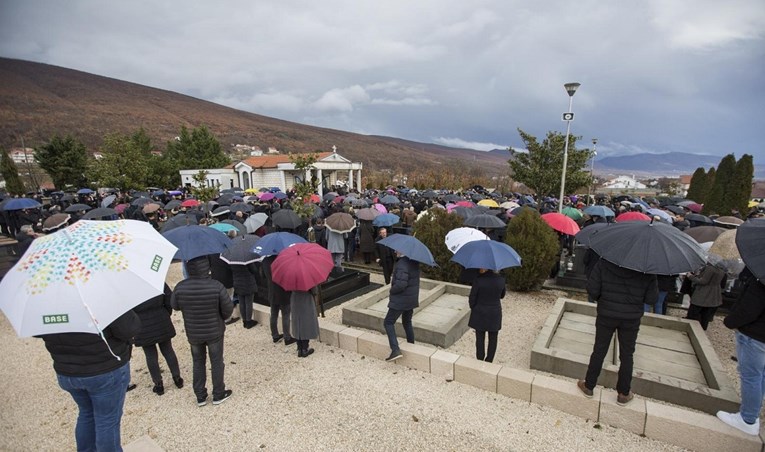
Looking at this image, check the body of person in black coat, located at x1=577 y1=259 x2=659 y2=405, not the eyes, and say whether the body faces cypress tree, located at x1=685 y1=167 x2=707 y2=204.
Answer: yes

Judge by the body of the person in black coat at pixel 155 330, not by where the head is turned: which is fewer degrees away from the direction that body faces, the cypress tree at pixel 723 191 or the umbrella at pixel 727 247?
the cypress tree

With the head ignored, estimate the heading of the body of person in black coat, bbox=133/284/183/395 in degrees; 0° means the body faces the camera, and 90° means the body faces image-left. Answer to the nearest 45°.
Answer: approximately 180°

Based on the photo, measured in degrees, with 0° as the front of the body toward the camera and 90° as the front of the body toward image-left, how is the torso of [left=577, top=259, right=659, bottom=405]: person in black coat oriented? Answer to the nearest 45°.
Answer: approximately 180°

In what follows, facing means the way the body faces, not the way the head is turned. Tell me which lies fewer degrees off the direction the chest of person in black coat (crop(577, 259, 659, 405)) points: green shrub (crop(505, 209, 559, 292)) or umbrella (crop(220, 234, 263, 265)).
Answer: the green shrub

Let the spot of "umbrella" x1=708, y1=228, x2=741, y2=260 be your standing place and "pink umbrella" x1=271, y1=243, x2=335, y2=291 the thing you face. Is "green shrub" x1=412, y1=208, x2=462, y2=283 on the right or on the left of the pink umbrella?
right

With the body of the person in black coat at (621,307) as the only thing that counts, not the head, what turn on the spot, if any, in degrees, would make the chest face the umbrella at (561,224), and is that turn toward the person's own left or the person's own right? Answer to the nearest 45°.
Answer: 0° — they already face it

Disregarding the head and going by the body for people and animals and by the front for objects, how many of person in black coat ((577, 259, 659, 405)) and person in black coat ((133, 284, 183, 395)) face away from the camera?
2

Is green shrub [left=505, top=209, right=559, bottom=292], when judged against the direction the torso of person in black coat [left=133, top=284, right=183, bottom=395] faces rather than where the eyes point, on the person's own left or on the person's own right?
on the person's own right
